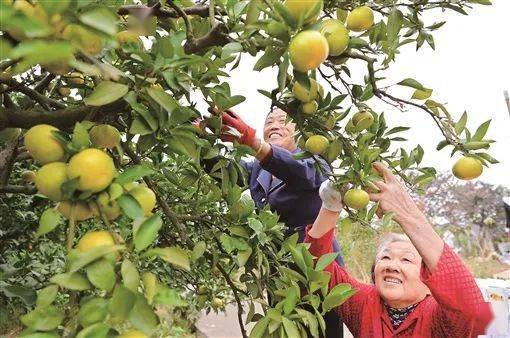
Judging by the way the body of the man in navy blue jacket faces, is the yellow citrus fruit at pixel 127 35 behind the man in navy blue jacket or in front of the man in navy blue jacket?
in front

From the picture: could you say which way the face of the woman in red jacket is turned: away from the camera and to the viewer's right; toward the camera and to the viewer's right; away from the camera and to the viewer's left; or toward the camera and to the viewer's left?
toward the camera and to the viewer's left

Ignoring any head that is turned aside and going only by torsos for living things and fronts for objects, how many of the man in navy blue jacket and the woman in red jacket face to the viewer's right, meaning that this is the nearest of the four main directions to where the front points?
0

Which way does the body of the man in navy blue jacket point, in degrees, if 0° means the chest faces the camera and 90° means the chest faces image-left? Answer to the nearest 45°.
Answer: approximately 45°

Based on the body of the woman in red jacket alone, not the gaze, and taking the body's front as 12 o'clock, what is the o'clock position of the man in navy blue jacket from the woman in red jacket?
The man in navy blue jacket is roughly at 4 o'clock from the woman in red jacket.

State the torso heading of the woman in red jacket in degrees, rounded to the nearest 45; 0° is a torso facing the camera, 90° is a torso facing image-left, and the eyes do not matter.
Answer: approximately 45°

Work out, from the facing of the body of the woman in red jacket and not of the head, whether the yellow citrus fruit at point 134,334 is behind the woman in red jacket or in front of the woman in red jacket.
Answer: in front
